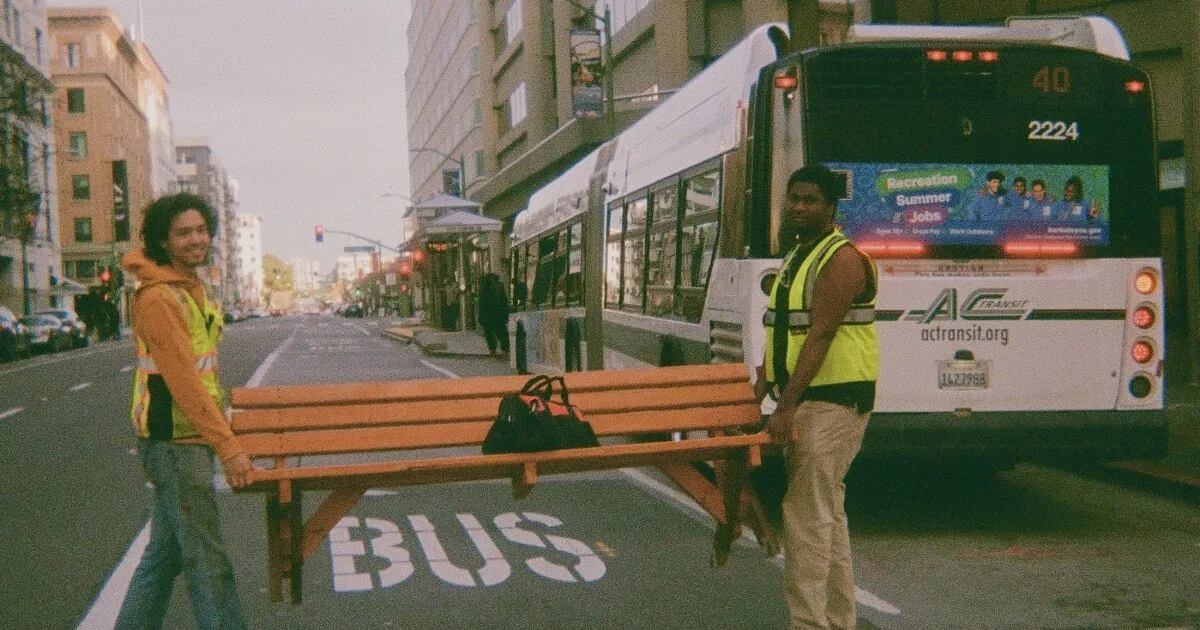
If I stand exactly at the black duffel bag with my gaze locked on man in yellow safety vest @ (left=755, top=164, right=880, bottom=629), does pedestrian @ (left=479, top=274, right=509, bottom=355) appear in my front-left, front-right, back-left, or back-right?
back-left

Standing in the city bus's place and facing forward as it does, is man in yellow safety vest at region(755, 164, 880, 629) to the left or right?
on its left

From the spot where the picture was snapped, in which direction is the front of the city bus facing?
facing away from the viewer and to the left of the viewer

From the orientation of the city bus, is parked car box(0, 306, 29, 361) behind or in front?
in front

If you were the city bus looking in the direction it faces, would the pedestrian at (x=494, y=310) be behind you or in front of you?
in front

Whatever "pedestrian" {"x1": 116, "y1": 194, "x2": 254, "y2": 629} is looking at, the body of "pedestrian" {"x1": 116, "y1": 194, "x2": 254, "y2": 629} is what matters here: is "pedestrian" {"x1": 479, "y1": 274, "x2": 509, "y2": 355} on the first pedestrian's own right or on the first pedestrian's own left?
on the first pedestrian's own left
